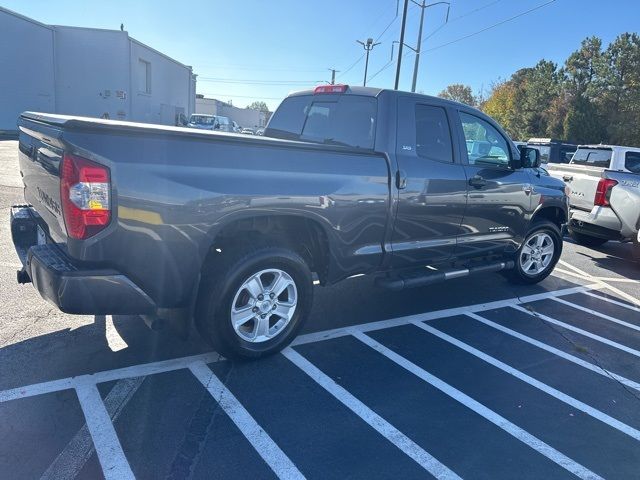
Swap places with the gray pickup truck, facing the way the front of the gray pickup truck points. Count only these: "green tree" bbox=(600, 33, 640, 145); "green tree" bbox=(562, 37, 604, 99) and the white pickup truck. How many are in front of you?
3

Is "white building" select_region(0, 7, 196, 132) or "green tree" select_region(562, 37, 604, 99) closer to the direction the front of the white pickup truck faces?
the green tree

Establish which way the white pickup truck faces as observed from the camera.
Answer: facing away from the viewer and to the right of the viewer

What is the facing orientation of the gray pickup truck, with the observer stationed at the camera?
facing away from the viewer and to the right of the viewer

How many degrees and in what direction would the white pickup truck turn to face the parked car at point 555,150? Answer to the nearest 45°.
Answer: approximately 45° to its left

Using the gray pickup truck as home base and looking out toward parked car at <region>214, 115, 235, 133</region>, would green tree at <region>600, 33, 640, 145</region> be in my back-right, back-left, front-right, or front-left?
front-right

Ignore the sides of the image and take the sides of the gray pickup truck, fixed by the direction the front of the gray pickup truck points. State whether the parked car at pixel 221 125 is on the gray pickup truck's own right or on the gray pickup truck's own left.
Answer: on the gray pickup truck's own left

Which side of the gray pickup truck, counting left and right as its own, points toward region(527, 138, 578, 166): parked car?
front

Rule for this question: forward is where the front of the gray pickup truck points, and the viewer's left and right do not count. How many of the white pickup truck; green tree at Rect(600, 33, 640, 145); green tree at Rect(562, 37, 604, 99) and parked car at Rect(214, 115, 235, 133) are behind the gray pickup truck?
0

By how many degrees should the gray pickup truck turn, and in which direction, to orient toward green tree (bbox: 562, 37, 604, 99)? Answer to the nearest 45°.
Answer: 0° — it already faces it

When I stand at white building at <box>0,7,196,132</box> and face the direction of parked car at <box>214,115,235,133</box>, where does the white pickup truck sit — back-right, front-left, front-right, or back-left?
front-right

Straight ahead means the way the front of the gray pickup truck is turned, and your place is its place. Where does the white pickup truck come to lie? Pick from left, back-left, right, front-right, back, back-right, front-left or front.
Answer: front

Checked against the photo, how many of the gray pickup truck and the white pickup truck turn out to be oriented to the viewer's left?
0

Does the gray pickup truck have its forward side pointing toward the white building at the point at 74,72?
no

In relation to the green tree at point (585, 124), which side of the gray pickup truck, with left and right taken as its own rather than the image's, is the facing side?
front
